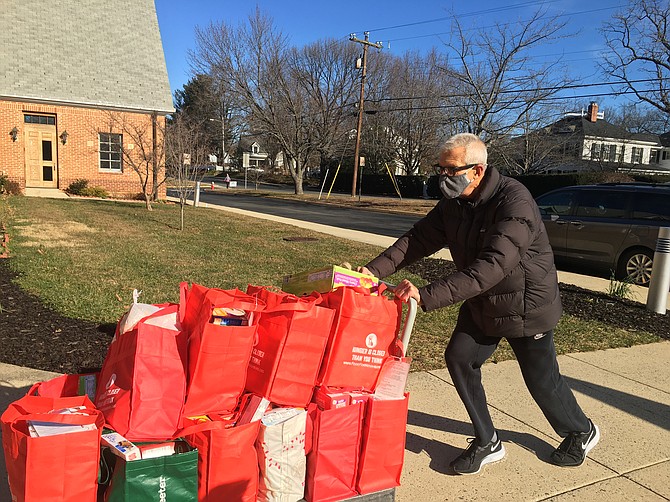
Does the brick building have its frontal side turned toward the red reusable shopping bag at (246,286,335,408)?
yes

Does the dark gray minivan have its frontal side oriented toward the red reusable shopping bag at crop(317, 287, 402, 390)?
no

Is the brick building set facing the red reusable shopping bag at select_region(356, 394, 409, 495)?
yes

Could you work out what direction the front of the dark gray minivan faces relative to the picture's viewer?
facing away from the viewer and to the left of the viewer

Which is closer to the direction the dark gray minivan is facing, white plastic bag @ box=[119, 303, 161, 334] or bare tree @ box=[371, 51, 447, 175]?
the bare tree

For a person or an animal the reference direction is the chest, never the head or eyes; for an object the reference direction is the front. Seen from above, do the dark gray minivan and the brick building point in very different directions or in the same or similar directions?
very different directions

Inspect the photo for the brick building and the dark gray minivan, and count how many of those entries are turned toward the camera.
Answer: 1

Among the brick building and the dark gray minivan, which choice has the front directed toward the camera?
the brick building

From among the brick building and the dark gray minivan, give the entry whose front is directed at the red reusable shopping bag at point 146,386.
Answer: the brick building

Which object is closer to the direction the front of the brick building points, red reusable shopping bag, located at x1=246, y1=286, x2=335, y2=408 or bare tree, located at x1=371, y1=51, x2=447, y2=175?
the red reusable shopping bag

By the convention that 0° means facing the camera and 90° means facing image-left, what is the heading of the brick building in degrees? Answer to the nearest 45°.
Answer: approximately 0°

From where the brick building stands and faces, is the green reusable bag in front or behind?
in front

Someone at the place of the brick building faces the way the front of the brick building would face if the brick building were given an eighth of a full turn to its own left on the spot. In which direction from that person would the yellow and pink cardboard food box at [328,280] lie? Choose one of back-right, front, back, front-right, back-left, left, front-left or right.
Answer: front-right

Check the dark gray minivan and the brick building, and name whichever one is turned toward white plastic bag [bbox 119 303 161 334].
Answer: the brick building

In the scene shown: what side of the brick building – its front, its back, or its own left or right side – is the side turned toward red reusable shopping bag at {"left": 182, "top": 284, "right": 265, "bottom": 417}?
front

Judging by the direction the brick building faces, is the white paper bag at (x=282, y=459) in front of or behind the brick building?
in front
